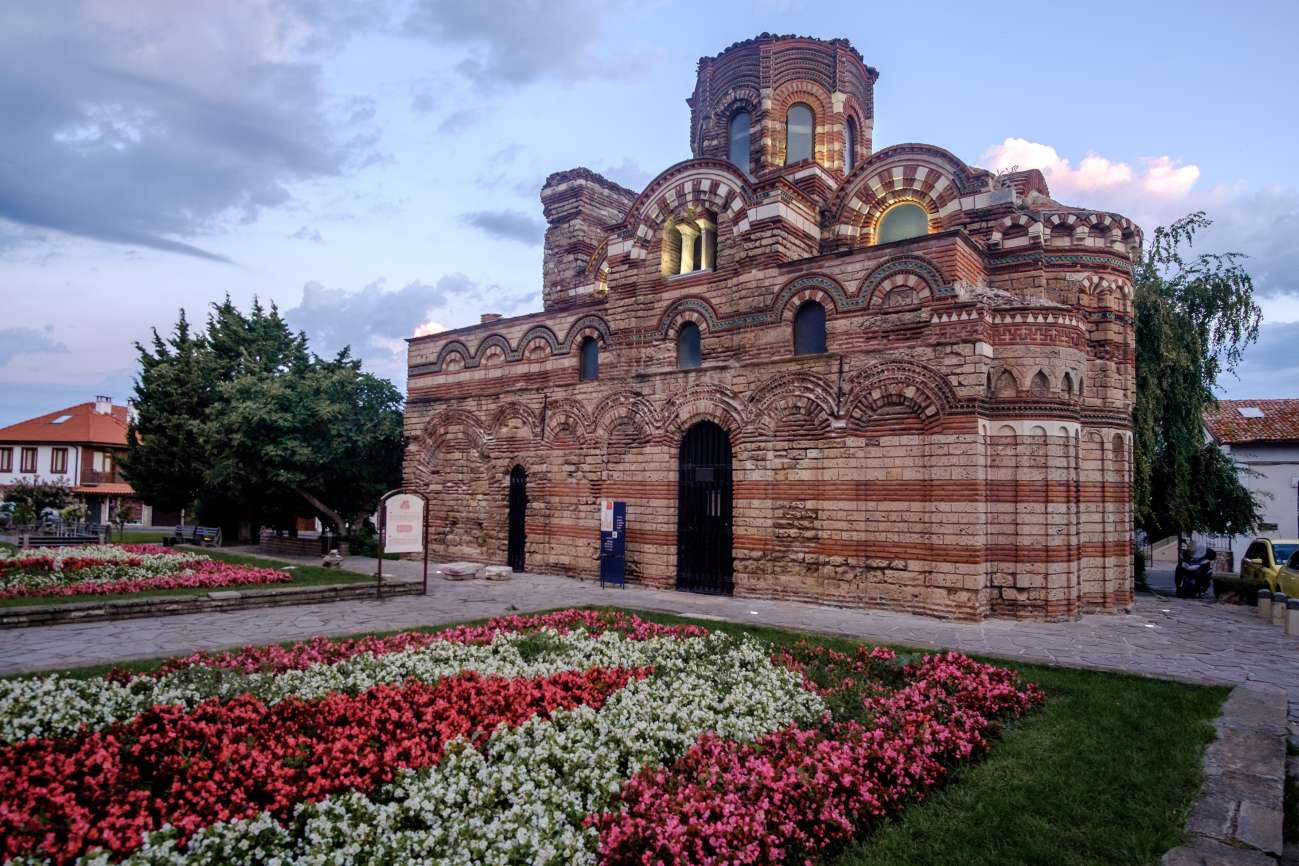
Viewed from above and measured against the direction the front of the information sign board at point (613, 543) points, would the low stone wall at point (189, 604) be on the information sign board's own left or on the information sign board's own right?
on the information sign board's own right

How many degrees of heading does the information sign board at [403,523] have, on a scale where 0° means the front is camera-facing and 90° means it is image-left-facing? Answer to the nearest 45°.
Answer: approximately 0°

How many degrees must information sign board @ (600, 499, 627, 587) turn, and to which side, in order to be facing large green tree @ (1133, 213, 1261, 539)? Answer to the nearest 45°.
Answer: approximately 90° to its left

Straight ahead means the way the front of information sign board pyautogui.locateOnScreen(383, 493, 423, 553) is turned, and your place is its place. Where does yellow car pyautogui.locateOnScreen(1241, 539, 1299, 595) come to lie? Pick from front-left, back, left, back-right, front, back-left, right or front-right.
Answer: left

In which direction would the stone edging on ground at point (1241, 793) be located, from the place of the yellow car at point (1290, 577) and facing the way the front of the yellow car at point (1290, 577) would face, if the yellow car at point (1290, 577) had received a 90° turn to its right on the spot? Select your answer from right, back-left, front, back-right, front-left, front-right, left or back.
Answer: back-left

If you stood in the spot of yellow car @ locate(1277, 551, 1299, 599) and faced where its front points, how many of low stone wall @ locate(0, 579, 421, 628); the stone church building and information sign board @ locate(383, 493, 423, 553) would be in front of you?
3

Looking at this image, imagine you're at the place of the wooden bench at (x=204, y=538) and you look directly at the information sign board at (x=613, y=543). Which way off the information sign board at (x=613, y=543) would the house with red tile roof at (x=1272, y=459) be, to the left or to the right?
left

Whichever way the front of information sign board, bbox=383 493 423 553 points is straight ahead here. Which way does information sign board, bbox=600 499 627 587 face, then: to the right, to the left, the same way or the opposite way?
the same way

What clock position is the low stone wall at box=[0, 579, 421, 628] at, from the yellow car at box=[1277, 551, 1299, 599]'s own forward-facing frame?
The low stone wall is roughly at 12 o'clock from the yellow car.

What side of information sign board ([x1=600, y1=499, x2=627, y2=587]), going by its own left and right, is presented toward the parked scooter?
left

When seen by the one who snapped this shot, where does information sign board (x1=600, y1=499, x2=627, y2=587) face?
facing the viewer

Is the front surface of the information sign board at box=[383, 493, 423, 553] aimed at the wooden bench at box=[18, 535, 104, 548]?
no

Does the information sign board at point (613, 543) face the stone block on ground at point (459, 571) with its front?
no

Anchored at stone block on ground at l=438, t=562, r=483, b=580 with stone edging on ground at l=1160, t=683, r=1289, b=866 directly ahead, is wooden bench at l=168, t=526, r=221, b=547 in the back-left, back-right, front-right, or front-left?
back-right

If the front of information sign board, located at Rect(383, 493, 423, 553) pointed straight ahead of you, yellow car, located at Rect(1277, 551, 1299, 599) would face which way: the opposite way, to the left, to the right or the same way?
to the right

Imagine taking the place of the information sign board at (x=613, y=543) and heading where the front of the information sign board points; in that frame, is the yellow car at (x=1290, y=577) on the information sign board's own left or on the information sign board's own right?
on the information sign board's own left

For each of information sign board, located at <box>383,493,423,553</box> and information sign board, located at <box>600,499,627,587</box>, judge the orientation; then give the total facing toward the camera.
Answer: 2

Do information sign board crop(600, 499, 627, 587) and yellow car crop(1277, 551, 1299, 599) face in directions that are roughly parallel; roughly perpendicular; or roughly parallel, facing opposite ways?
roughly perpendicular

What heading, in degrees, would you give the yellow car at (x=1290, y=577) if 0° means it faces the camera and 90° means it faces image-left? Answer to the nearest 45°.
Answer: approximately 45°
